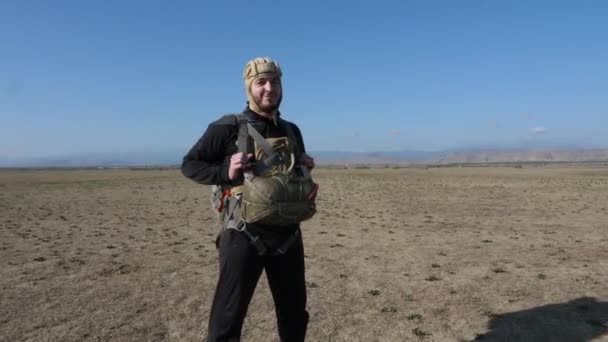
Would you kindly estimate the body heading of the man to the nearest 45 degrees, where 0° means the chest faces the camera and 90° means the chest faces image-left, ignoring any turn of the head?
approximately 315°
